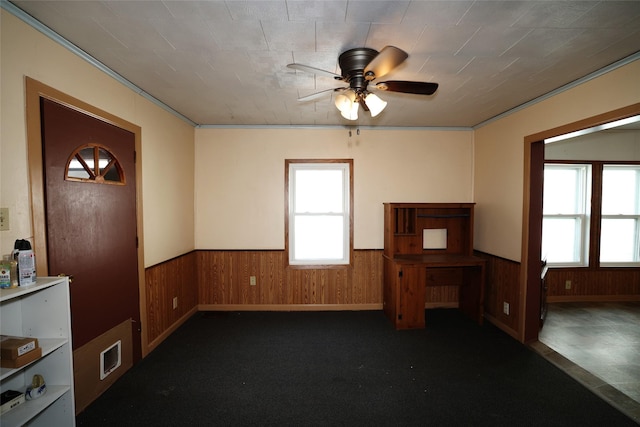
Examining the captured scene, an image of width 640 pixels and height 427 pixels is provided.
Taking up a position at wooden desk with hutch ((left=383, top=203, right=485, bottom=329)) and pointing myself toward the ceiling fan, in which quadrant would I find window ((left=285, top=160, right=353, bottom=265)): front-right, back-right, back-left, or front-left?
front-right

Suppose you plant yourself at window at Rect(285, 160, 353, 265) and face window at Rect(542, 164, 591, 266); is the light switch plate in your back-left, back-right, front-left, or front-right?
back-right

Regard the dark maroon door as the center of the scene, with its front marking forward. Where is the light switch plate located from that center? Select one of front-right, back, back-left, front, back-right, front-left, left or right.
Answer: right

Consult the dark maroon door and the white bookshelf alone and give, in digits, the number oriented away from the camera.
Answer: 0

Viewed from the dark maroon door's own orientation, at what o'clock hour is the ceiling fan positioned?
The ceiling fan is roughly at 12 o'clock from the dark maroon door.

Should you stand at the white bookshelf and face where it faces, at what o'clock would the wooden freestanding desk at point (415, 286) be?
The wooden freestanding desk is roughly at 11 o'clock from the white bookshelf.

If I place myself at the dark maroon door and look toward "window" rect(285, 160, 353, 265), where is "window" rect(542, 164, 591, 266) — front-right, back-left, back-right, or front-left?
front-right

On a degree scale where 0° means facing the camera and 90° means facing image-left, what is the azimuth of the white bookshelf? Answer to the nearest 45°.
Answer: approximately 315°

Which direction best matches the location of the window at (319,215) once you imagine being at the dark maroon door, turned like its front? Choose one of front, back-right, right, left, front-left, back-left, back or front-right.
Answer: front-left

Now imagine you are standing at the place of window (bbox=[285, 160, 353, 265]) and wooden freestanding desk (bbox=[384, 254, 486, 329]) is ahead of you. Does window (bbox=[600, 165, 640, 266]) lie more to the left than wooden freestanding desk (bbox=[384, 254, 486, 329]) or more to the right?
left

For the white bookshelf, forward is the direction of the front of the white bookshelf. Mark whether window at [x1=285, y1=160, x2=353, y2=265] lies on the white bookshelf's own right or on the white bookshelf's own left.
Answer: on the white bookshelf's own left

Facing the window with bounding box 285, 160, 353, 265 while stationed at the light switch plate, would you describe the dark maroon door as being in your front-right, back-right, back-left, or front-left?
front-left
